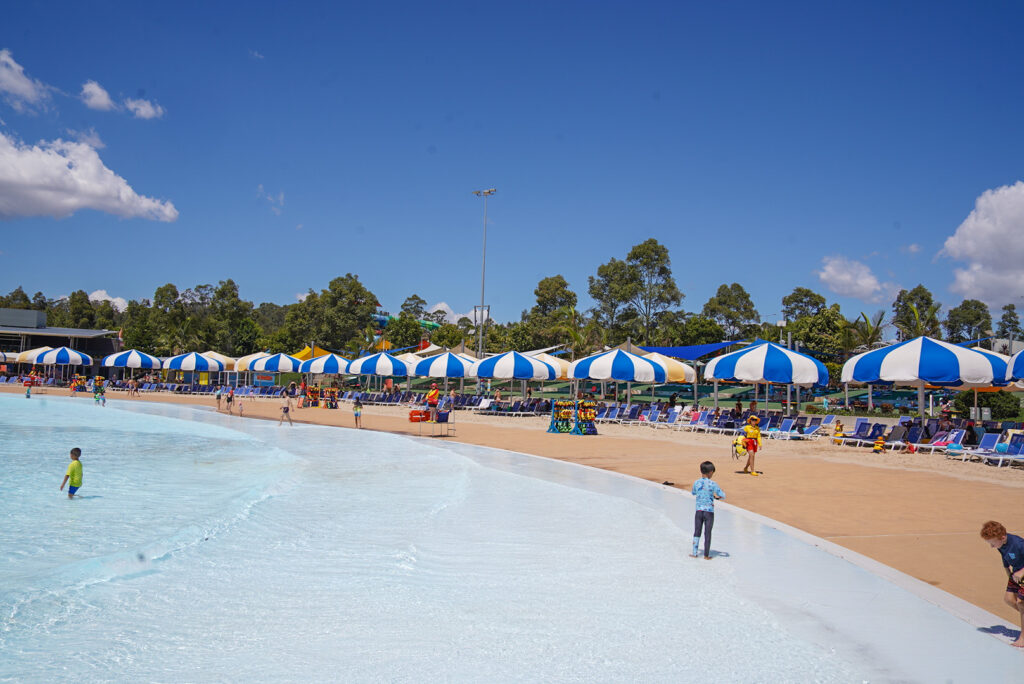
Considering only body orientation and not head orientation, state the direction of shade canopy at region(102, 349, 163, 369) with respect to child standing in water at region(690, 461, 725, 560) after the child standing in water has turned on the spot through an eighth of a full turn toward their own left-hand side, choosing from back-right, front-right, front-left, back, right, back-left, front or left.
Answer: front

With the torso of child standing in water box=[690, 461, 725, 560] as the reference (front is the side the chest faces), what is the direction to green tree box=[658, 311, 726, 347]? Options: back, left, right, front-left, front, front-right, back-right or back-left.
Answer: front

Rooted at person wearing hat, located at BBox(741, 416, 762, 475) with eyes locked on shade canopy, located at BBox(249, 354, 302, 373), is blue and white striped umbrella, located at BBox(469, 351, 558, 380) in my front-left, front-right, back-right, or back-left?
front-right

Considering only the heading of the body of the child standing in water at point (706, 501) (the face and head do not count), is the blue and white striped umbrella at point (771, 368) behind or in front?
in front

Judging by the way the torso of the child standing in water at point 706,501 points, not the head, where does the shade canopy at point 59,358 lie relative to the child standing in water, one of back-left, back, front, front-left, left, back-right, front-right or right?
front-left

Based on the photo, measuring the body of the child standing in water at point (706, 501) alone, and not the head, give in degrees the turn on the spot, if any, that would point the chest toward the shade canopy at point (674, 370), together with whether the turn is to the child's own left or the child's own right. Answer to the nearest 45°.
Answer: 0° — they already face it

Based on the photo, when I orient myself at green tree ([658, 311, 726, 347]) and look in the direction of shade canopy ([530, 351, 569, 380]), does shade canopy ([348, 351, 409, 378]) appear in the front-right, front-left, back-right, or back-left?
front-right

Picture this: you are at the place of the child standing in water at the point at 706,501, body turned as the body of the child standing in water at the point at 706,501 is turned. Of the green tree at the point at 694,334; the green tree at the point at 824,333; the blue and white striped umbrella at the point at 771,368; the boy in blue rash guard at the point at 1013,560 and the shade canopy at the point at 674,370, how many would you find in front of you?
4

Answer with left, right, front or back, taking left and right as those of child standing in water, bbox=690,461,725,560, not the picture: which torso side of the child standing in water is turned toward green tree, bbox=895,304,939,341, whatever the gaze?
front

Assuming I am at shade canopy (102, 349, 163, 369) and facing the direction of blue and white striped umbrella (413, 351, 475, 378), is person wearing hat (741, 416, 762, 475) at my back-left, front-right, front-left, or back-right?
front-right

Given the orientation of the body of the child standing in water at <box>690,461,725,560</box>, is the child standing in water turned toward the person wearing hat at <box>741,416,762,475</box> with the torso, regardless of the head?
yes

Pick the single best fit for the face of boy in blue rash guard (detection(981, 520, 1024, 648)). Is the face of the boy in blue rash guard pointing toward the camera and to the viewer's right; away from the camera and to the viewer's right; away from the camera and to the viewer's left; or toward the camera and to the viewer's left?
toward the camera and to the viewer's left

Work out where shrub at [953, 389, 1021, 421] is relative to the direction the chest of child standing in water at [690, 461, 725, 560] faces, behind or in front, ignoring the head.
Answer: in front

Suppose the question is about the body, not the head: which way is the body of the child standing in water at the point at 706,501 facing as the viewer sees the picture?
away from the camera

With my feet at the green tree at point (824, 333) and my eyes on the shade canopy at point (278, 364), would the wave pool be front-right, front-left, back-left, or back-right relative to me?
front-left

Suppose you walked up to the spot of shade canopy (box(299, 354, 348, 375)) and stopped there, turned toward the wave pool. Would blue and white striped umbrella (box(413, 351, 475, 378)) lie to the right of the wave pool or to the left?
left
